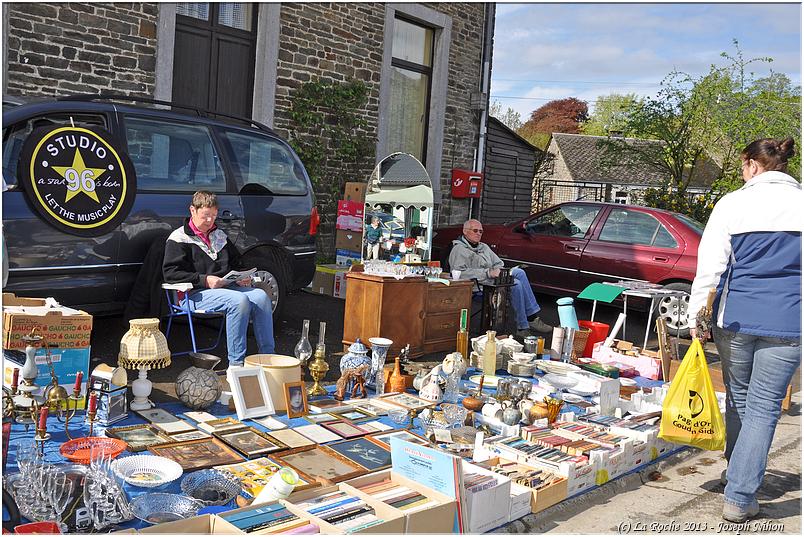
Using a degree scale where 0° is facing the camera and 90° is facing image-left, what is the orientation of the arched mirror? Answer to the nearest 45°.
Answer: approximately 0°

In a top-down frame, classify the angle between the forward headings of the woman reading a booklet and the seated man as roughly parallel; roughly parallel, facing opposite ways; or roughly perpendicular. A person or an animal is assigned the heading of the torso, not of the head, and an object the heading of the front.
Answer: roughly parallel

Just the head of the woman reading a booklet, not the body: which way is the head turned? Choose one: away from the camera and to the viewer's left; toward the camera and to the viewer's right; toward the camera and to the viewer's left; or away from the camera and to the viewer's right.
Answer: toward the camera and to the viewer's right

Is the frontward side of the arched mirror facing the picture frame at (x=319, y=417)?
yes

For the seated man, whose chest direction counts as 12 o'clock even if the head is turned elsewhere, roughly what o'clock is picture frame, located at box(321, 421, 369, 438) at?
The picture frame is roughly at 2 o'clock from the seated man.

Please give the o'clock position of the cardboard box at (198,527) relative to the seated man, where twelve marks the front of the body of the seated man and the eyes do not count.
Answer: The cardboard box is roughly at 2 o'clock from the seated man.

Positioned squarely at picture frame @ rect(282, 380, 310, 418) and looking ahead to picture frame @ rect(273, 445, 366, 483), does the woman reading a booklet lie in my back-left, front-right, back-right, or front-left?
back-right

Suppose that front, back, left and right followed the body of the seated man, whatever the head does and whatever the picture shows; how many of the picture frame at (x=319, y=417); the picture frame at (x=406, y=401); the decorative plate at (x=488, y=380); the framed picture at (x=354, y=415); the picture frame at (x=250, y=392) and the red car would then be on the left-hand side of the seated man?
1

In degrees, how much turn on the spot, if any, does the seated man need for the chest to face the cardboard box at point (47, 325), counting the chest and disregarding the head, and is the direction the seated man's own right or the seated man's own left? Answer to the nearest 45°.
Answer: approximately 90° to the seated man's own right

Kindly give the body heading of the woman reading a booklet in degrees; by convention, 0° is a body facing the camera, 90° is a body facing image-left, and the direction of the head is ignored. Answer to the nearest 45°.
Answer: approximately 315°

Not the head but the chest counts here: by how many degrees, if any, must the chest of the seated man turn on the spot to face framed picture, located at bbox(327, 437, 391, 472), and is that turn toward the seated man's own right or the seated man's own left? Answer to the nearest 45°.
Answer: approximately 45° to the seated man's own right

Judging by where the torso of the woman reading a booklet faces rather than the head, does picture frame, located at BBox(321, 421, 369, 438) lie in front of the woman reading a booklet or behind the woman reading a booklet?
in front

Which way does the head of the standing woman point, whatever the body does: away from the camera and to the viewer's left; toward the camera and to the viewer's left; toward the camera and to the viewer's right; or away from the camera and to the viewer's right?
away from the camera and to the viewer's left

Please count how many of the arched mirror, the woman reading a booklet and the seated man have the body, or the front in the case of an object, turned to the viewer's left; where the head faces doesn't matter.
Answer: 0

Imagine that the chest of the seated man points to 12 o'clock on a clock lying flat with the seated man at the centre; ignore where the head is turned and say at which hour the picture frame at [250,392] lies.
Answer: The picture frame is roughly at 2 o'clock from the seated man.

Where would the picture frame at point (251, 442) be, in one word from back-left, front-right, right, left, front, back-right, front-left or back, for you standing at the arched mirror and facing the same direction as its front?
front

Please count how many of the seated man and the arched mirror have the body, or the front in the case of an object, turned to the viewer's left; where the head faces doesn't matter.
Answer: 0
